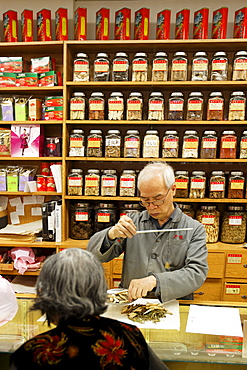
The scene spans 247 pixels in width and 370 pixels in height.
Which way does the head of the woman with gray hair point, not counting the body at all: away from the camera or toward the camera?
away from the camera

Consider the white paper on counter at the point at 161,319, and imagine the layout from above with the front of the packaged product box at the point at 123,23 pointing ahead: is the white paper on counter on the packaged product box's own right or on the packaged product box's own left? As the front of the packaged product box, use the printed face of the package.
on the packaged product box's own left

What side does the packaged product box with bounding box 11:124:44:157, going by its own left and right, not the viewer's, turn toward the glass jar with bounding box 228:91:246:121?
left

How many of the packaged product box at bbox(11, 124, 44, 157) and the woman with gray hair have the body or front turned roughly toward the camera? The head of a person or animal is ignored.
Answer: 1

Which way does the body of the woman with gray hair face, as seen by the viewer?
away from the camera
